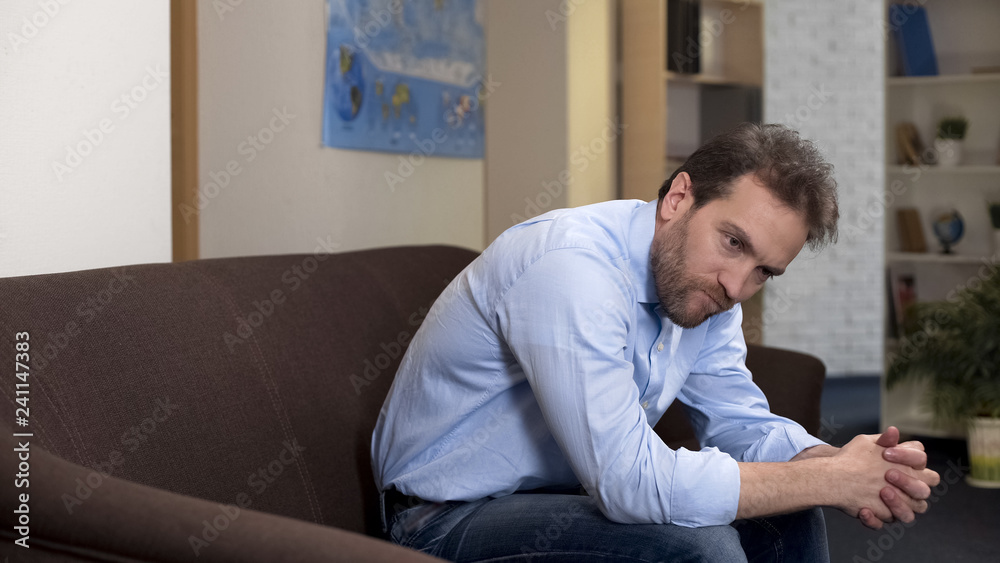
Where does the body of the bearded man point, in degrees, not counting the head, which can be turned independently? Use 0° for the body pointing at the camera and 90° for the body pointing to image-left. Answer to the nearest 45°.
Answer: approximately 315°

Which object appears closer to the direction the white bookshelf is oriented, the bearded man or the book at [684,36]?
the bearded man

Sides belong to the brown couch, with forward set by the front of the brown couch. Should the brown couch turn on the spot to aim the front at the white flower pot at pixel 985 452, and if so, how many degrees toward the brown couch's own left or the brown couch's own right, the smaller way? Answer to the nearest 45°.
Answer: approximately 90° to the brown couch's own left

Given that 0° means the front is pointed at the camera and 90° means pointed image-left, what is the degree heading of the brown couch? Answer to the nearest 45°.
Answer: approximately 315°

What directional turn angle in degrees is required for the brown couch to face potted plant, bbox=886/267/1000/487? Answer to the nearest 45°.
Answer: approximately 90° to its left

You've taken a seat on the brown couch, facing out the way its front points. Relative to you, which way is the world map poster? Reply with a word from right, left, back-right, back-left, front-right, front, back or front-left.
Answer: back-left

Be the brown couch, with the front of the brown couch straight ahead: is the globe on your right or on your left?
on your left

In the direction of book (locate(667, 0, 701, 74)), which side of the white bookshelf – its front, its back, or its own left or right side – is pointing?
right
